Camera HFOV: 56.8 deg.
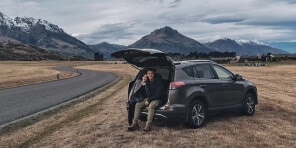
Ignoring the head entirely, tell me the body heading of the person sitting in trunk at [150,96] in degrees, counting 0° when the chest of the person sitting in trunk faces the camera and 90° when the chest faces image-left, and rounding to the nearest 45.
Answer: approximately 45°
